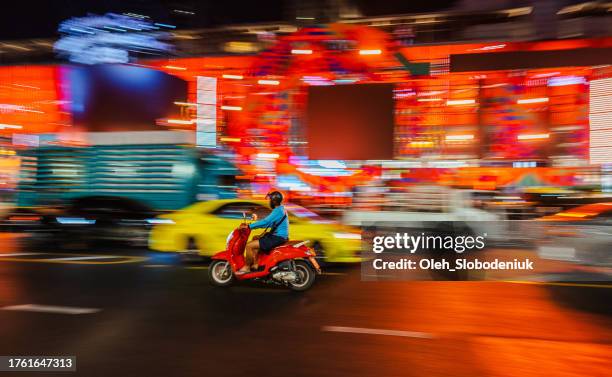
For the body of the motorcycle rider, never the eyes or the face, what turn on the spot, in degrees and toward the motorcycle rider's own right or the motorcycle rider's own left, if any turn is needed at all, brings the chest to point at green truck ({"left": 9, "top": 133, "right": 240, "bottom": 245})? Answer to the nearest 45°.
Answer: approximately 45° to the motorcycle rider's own right

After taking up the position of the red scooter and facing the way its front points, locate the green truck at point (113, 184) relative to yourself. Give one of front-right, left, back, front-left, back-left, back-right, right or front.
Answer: front-right

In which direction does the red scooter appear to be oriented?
to the viewer's left

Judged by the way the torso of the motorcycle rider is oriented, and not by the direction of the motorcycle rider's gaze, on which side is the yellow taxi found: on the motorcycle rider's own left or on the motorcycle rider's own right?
on the motorcycle rider's own right
